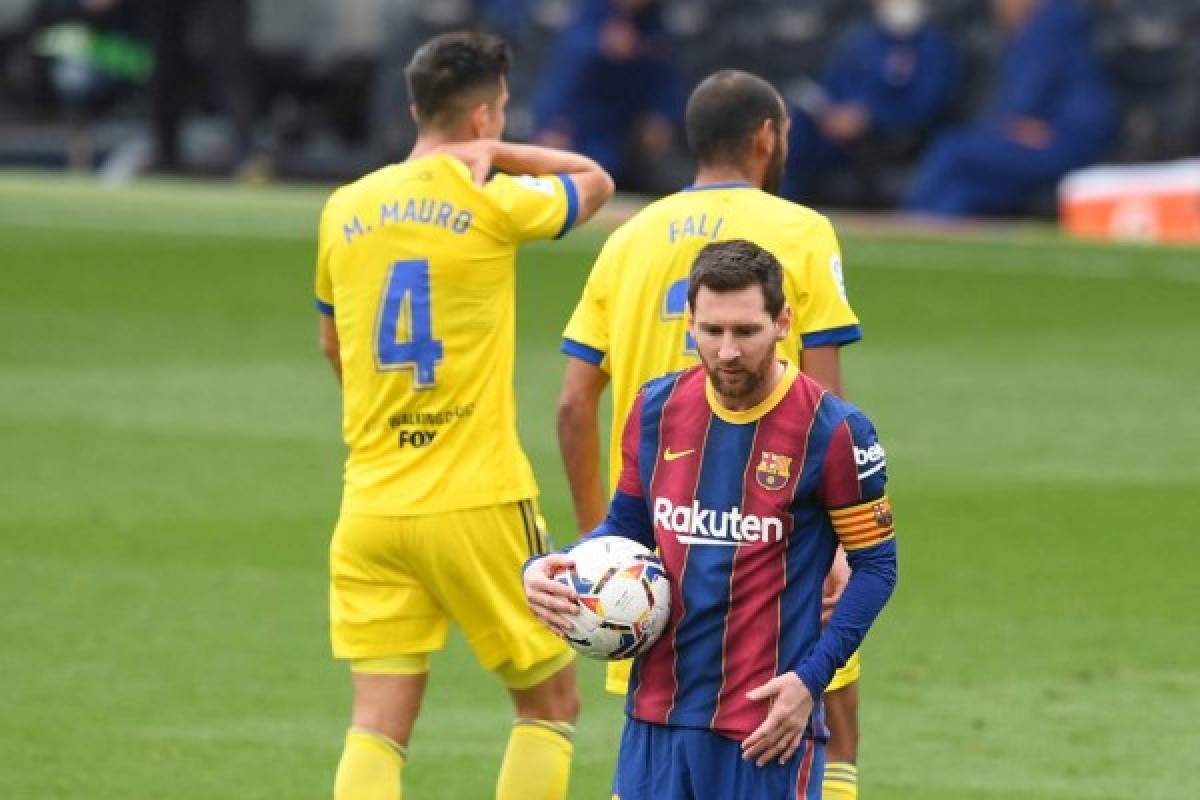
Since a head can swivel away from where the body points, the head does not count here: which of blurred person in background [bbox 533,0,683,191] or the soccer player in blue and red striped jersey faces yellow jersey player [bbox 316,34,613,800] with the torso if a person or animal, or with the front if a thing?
the blurred person in background

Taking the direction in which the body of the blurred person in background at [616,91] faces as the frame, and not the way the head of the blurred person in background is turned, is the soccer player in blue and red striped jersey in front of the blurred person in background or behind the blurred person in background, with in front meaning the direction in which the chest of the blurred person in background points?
in front

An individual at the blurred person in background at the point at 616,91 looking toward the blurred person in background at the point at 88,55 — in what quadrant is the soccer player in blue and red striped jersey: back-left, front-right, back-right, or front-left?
back-left
